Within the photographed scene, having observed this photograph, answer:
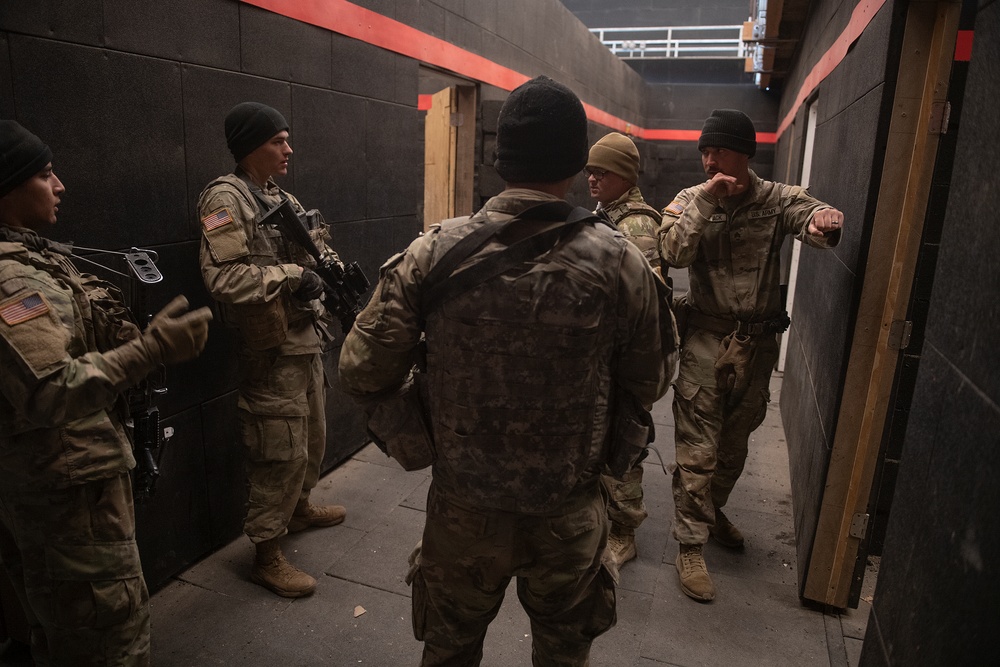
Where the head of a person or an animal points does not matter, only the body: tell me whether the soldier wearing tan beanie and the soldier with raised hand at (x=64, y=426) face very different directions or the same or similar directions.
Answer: very different directions

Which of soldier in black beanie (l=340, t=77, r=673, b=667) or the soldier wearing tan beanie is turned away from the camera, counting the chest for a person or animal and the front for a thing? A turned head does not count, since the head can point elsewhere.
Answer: the soldier in black beanie

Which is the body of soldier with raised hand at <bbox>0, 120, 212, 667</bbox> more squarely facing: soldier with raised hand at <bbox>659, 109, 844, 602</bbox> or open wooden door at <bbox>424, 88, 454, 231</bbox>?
the soldier with raised hand

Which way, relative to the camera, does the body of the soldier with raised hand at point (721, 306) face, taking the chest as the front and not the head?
toward the camera

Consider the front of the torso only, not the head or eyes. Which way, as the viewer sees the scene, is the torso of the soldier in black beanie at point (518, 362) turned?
away from the camera

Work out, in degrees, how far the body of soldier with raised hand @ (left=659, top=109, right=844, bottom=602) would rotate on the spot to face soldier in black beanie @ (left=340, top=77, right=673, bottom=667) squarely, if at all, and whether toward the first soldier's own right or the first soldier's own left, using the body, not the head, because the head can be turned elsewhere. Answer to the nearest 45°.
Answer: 0° — they already face them

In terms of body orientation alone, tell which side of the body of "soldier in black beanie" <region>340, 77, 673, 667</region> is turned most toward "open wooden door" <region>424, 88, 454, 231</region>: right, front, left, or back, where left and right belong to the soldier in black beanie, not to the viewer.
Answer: front

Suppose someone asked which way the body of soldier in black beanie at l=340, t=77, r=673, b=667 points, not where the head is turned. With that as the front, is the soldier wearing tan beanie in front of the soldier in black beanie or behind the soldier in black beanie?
in front

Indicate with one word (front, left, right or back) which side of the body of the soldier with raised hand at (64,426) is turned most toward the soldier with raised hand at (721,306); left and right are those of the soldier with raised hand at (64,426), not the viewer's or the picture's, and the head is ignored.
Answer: front

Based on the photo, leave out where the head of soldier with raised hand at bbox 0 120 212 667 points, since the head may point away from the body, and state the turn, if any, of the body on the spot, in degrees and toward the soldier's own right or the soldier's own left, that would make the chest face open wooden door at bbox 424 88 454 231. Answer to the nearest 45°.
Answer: approximately 45° to the soldier's own left

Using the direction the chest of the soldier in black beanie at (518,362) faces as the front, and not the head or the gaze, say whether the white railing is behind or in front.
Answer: in front

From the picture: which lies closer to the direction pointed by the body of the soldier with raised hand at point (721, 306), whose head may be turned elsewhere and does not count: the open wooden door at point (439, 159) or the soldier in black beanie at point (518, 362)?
the soldier in black beanie

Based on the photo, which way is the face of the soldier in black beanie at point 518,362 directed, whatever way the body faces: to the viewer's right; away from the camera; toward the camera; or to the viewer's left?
away from the camera

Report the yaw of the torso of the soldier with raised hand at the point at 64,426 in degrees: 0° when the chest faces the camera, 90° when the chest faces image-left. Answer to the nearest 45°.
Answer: approximately 270°
